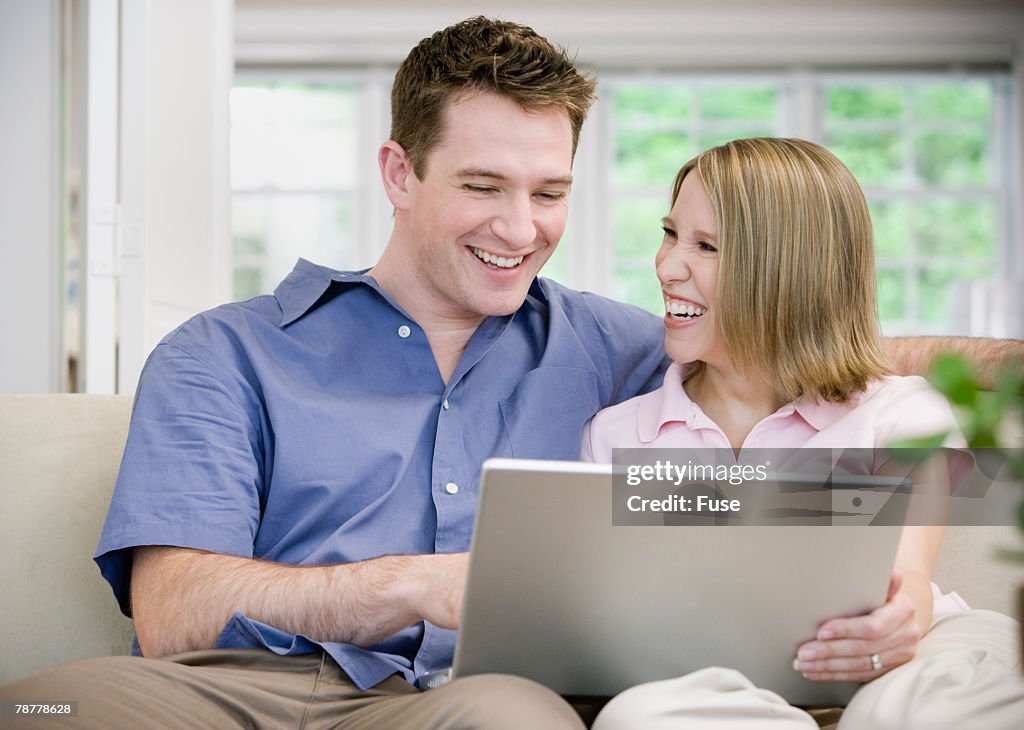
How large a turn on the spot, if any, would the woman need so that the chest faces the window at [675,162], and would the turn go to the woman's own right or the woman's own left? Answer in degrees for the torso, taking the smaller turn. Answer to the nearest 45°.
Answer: approximately 180°

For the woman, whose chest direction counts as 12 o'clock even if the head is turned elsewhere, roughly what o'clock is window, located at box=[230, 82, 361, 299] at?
The window is roughly at 5 o'clock from the woman.

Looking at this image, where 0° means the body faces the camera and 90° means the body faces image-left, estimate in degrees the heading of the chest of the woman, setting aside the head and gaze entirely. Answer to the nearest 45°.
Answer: approximately 0°
